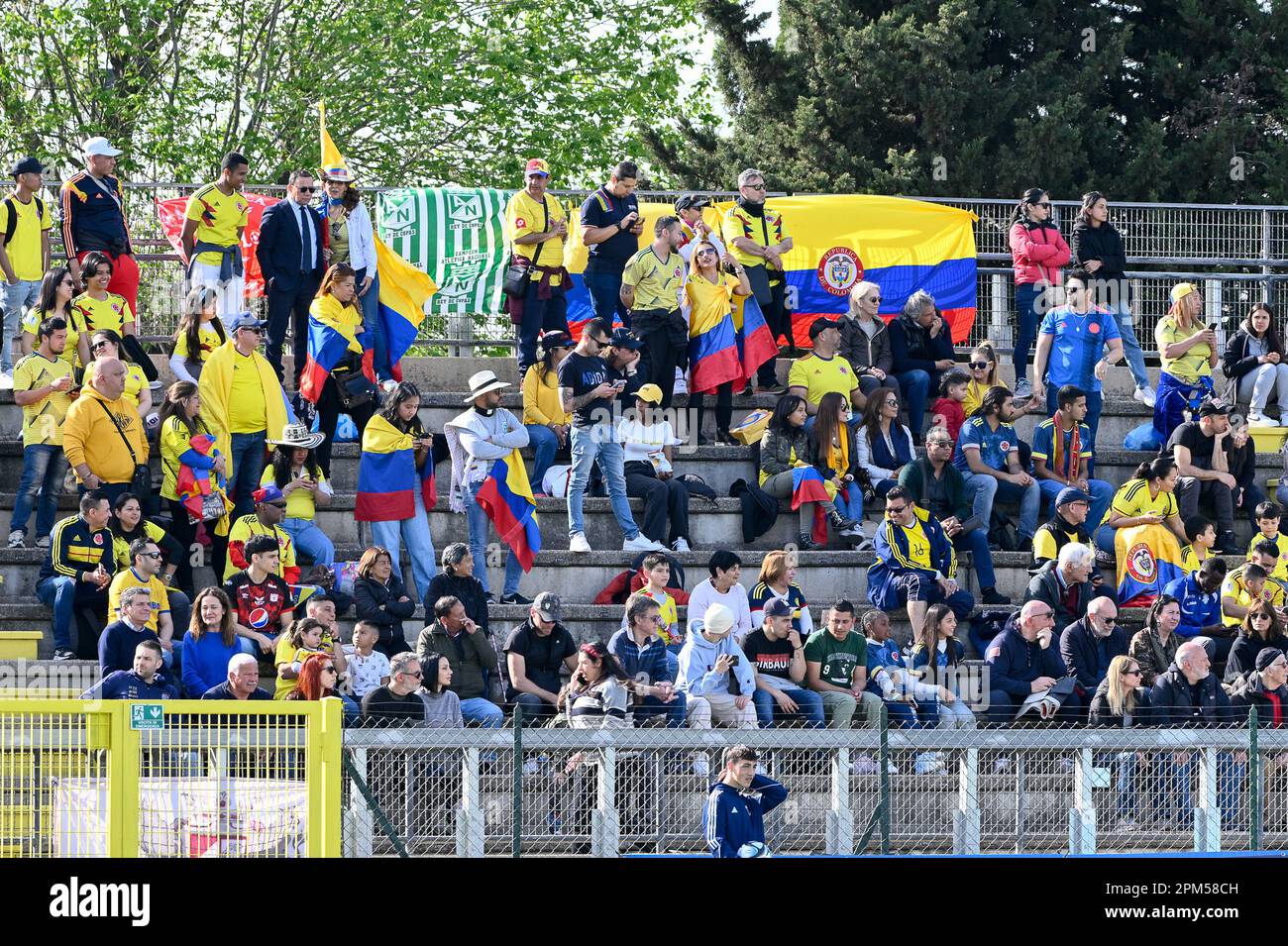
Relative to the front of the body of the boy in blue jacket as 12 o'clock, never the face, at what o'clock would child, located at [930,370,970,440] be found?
The child is roughly at 8 o'clock from the boy in blue jacket.

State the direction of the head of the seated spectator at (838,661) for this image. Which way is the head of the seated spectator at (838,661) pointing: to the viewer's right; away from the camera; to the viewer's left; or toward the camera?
toward the camera

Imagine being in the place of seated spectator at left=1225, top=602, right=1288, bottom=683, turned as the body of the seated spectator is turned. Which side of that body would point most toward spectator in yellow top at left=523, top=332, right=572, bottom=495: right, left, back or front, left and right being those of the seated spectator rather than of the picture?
right

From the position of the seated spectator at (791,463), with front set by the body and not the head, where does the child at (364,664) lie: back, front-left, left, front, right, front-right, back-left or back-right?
right

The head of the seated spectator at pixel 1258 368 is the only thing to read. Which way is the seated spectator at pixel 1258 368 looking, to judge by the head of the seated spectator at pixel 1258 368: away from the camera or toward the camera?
toward the camera

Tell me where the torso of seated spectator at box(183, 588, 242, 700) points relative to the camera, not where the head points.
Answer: toward the camera

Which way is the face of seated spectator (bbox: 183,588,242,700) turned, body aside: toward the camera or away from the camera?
toward the camera

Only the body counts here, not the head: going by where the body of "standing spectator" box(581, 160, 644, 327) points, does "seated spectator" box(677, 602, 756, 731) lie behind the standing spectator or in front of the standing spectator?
in front

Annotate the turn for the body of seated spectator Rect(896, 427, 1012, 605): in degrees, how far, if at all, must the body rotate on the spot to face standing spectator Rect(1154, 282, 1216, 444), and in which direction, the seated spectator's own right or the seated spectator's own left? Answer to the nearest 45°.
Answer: approximately 90° to the seated spectator's own left

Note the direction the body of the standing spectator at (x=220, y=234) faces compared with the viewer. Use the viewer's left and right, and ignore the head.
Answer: facing the viewer and to the right of the viewer

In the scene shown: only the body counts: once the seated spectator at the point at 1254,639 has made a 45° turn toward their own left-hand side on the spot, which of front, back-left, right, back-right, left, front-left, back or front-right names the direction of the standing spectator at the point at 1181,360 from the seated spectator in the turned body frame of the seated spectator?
back-left

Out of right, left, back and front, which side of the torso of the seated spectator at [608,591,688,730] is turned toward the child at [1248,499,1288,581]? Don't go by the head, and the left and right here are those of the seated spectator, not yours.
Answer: left

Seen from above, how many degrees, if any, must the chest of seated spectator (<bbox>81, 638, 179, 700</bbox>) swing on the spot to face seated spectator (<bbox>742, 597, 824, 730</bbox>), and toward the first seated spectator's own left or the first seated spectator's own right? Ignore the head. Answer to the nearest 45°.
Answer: approximately 90° to the first seated spectator's own left

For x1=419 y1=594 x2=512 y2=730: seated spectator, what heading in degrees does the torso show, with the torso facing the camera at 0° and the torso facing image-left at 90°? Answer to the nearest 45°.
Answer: approximately 315°

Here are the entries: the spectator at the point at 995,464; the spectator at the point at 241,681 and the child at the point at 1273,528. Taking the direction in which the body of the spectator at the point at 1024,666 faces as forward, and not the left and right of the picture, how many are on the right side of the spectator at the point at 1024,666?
1
